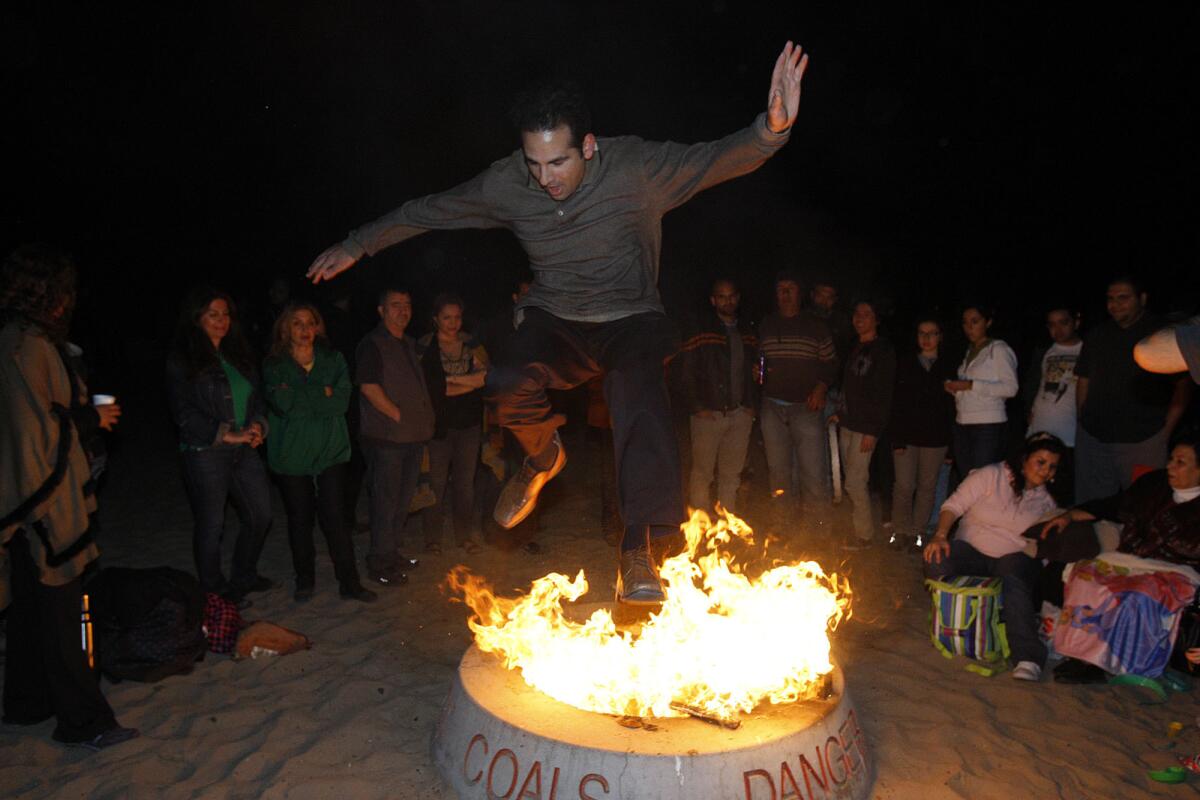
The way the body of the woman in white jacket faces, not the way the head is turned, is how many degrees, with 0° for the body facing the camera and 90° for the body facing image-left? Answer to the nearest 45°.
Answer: approximately 45°

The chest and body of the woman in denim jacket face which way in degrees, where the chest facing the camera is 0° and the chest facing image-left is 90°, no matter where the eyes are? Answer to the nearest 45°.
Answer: approximately 315°

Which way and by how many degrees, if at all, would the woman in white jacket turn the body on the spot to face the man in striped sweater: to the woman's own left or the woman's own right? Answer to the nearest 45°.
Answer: approximately 45° to the woman's own right

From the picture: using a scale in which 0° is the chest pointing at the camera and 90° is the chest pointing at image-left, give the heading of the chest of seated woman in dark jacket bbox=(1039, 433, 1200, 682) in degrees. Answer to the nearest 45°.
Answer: approximately 45°

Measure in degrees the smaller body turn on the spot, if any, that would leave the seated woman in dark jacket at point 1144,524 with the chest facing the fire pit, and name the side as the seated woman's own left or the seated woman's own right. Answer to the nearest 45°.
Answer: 0° — they already face it

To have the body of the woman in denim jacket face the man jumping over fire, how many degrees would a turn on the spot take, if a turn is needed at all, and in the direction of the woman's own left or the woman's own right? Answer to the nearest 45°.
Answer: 0° — they already face them

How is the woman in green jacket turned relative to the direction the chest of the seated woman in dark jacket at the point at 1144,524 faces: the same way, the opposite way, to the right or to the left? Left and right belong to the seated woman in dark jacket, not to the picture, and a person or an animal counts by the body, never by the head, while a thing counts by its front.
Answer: to the left

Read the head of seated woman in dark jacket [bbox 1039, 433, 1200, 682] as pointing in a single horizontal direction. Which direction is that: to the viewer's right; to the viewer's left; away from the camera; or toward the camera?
to the viewer's left

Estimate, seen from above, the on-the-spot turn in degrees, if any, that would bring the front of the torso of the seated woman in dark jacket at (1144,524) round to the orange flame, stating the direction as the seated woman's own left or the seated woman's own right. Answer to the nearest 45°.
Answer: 0° — they already face it
